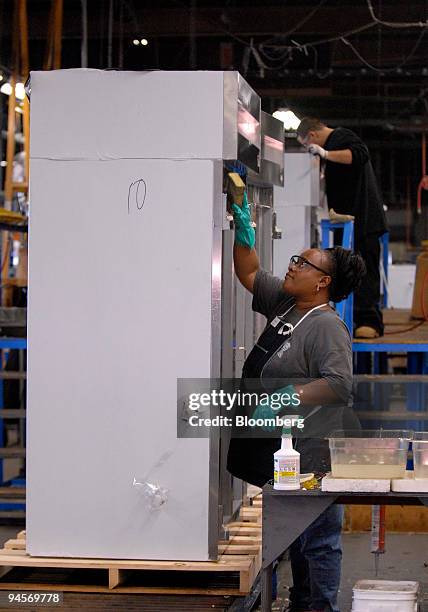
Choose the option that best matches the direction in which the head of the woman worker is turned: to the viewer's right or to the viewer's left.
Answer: to the viewer's left

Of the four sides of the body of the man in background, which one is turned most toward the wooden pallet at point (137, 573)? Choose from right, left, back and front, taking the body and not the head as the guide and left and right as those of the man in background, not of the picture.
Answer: left

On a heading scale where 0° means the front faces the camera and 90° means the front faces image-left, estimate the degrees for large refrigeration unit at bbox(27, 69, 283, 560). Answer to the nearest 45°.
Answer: approximately 270°

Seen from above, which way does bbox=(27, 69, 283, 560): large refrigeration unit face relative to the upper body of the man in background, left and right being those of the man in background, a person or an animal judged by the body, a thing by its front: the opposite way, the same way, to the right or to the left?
the opposite way

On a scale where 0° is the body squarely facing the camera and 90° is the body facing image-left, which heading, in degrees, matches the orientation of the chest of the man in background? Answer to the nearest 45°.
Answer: approximately 90°

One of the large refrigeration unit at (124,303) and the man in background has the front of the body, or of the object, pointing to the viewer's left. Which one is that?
the man in background

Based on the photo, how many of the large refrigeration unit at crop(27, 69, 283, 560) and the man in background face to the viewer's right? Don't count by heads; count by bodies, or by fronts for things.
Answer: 1

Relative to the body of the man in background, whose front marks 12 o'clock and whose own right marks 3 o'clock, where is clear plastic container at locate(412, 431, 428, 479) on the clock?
The clear plastic container is roughly at 9 o'clock from the man in background.
